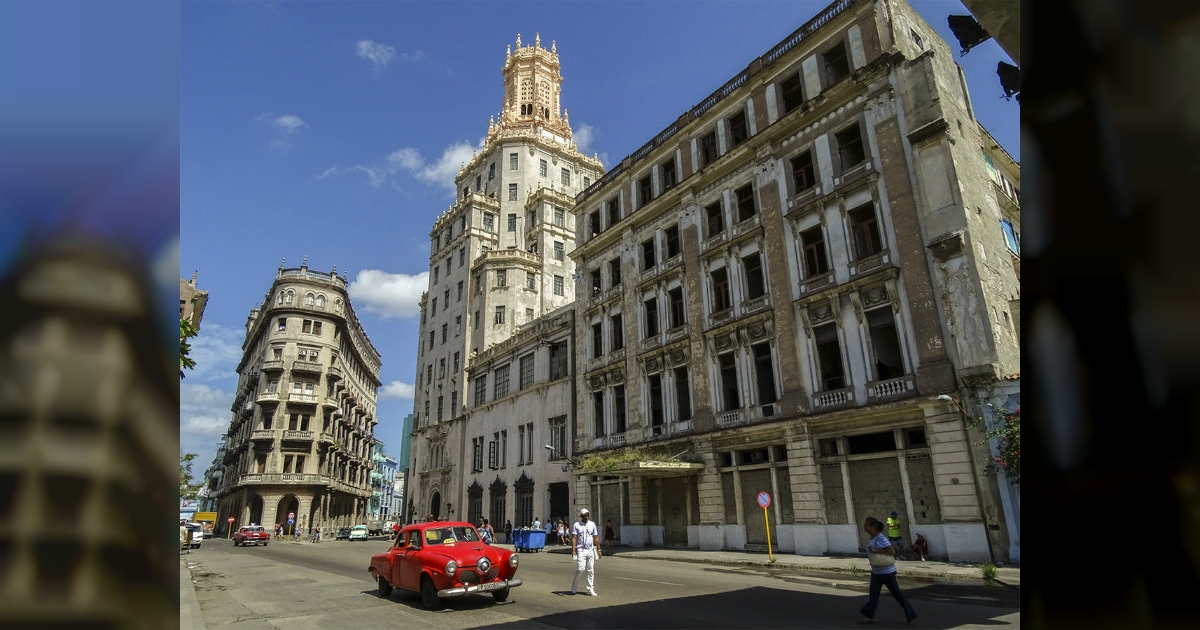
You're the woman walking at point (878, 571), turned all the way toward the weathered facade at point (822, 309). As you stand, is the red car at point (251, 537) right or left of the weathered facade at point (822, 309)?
left

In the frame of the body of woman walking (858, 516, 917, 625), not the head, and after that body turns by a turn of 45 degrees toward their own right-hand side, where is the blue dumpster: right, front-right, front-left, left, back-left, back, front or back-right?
front

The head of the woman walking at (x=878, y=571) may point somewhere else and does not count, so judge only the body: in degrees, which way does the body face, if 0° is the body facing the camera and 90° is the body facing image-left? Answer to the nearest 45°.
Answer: approximately 90°

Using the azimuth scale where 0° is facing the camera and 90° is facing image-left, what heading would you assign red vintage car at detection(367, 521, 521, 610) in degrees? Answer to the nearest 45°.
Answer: approximately 315°

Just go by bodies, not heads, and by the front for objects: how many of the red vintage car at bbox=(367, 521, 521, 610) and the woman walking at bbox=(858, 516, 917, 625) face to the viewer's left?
1

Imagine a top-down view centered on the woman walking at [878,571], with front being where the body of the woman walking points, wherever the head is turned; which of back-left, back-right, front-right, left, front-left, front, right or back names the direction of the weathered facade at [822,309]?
right

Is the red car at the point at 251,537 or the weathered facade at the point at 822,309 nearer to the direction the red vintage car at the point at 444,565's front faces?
the weathered facade

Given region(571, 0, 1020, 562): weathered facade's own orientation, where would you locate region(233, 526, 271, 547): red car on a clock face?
The red car is roughly at 2 o'clock from the weathered facade.

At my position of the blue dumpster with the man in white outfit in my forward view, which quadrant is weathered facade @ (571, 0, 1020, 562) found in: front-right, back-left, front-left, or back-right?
front-left

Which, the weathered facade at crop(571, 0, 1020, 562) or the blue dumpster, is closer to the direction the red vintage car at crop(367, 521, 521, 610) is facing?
the weathered facade

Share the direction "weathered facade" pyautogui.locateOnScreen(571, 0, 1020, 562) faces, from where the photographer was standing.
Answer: facing the viewer and to the left of the viewer

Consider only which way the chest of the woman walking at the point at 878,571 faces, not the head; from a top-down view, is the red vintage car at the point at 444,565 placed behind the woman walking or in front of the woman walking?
in front

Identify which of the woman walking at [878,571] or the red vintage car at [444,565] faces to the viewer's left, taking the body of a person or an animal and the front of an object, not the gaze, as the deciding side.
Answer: the woman walking
